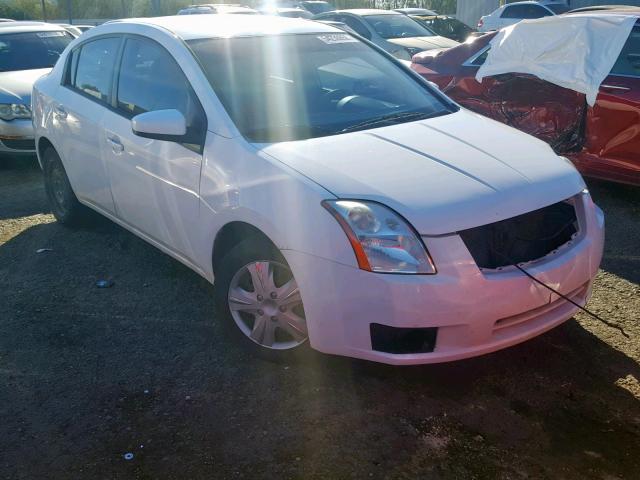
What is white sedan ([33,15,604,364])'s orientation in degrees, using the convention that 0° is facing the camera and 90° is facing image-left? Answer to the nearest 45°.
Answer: approximately 315°

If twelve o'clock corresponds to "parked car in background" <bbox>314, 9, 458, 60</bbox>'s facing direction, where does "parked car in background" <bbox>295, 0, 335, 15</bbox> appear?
"parked car in background" <bbox>295, 0, 335, 15</bbox> is roughly at 7 o'clock from "parked car in background" <bbox>314, 9, 458, 60</bbox>.

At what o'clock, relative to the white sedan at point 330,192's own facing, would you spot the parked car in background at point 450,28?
The parked car in background is roughly at 8 o'clock from the white sedan.

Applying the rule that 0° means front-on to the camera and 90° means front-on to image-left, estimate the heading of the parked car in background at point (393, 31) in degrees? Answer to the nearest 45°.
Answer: approximately 315°

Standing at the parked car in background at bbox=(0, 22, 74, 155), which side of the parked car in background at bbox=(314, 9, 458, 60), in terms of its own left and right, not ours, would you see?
right

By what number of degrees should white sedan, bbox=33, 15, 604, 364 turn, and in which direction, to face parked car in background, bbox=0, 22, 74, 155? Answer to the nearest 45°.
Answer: approximately 180°

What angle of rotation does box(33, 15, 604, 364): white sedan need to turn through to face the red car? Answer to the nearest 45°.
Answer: approximately 90° to its left

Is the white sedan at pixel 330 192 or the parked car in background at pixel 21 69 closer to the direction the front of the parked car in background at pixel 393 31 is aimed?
the white sedan
